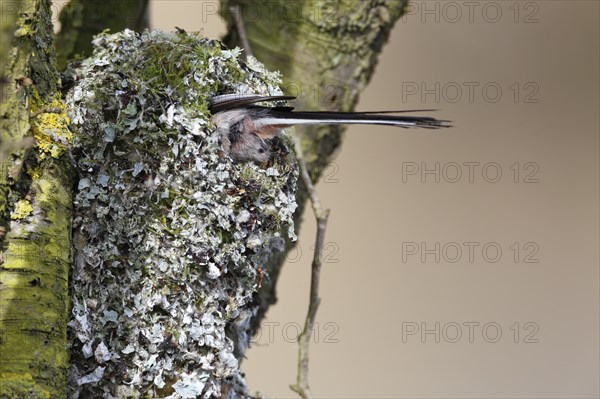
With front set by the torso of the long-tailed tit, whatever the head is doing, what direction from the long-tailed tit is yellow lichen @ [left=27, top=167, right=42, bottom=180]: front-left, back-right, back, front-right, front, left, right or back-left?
front-left

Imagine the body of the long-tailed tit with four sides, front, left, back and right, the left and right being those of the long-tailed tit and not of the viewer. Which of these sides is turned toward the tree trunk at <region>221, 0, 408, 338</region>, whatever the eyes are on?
right

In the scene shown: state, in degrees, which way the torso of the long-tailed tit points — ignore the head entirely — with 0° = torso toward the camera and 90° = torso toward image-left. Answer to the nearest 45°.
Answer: approximately 90°

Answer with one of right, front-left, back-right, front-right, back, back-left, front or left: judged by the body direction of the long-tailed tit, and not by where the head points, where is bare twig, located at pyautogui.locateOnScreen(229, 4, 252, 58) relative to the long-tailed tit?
right

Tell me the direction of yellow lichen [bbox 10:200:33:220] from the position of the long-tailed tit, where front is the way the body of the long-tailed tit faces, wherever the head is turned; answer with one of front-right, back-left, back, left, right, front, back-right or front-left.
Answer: front-left

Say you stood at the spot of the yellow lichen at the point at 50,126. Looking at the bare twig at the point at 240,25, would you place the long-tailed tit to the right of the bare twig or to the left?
right

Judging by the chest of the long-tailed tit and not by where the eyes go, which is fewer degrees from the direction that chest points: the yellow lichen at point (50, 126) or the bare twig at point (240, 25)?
the yellow lichen

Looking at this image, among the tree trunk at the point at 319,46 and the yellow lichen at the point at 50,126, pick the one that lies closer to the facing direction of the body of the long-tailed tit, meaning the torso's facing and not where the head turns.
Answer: the yellow lichen

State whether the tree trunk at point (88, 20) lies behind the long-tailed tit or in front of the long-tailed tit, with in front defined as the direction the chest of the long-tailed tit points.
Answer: in front
